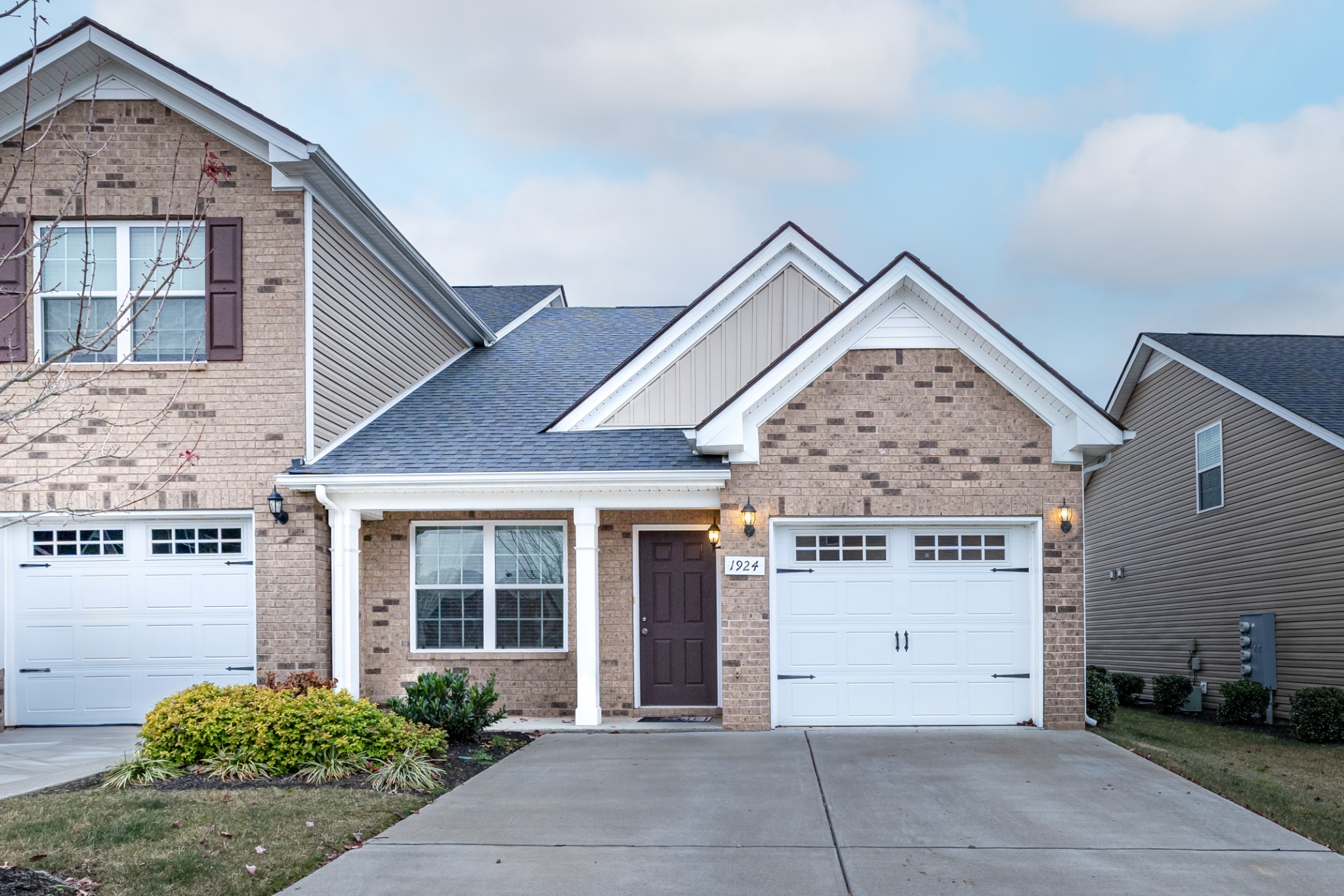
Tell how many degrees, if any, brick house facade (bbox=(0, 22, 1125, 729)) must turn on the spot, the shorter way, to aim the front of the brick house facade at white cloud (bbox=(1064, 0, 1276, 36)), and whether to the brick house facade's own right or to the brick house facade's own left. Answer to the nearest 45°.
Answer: approximately 135° to the brick house facade's own left

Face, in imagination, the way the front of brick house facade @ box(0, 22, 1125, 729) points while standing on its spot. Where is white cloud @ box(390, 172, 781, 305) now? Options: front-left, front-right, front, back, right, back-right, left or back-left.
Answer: back

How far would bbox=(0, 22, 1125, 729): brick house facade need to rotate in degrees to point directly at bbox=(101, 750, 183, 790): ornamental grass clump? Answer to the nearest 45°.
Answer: approximately 45° to its right

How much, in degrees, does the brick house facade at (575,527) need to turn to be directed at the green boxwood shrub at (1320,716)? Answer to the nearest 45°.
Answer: approximately 90° to its left

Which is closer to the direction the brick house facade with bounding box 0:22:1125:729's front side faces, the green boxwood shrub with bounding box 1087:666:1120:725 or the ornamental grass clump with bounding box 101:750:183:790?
the ornamental grass clump

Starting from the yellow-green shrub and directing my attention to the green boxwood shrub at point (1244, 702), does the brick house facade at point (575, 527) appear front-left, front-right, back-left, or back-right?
front-left

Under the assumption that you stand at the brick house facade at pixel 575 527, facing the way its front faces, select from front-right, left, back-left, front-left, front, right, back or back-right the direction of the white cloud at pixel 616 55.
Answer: back

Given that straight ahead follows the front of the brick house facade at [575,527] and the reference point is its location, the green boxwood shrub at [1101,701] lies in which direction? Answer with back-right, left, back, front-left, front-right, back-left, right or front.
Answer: left

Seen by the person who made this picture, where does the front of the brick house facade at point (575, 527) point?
facing the viewer
